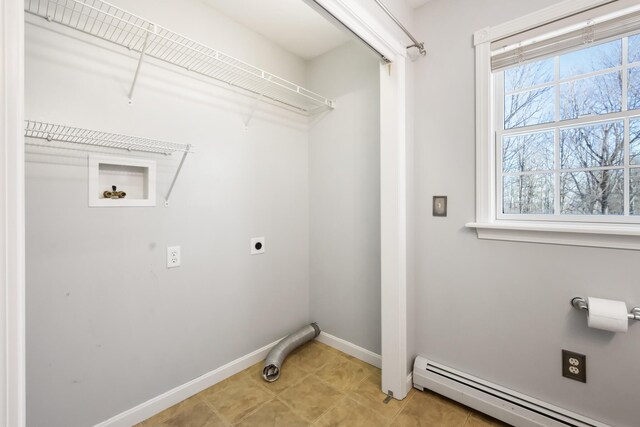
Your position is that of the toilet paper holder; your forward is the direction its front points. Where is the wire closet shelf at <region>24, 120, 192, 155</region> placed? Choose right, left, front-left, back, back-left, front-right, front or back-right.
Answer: front-right

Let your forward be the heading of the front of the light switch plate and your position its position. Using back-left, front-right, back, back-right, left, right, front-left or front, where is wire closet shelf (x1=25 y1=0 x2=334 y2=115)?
front-right

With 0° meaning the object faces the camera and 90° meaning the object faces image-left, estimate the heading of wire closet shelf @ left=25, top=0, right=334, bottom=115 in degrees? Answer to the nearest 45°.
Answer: approximately 315°

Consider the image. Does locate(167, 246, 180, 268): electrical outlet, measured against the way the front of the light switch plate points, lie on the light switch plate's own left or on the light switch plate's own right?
on the light switch plate's own right

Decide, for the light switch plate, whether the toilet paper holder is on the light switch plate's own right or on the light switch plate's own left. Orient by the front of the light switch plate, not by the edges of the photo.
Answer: on the light switch plate's own left

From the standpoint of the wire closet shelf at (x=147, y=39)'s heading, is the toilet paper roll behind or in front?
in front

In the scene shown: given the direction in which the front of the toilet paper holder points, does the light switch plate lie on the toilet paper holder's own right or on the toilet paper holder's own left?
on the toilet paper holder's own right

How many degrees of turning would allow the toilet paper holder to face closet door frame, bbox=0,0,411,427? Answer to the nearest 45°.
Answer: approximately 45° to its right

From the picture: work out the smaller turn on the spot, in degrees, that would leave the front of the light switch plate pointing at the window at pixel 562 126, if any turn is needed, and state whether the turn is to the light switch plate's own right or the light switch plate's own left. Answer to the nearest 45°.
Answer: approximately 90° to the light switch plate's own left

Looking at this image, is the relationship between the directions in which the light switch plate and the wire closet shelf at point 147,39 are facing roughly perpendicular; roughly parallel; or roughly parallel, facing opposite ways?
roughly perpendicular
